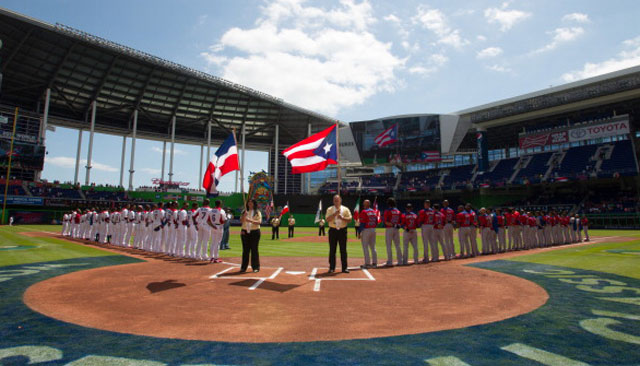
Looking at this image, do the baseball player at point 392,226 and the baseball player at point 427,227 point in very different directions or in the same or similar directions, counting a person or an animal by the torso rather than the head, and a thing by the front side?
same or similar directions

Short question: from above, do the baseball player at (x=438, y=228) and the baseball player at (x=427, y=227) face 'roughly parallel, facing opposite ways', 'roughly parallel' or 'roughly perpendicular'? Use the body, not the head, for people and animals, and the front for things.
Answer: roughly parallel

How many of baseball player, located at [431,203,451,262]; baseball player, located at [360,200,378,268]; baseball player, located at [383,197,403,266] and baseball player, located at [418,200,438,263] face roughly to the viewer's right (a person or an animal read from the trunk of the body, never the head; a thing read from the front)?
0

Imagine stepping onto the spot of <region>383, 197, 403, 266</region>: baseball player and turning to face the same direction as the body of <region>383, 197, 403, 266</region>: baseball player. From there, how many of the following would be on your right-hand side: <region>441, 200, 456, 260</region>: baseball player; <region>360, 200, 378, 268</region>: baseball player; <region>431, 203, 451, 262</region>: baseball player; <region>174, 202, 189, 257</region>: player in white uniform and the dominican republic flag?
2

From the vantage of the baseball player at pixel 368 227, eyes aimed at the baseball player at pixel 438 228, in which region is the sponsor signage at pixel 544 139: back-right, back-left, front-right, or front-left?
front-left
